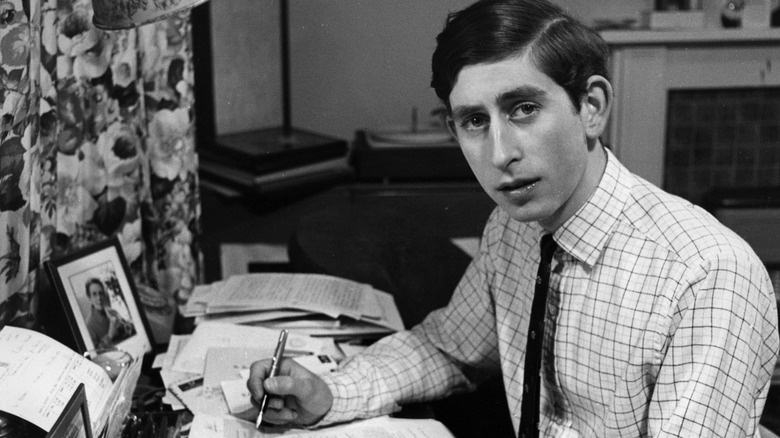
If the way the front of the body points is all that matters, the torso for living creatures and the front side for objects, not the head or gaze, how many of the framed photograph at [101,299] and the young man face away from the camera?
0

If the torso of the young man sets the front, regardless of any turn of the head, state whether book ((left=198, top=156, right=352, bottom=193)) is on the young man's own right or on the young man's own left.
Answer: on the young man's own right

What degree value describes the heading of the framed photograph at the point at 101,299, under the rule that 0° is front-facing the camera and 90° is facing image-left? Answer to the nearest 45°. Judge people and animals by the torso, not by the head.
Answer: approximately 0°

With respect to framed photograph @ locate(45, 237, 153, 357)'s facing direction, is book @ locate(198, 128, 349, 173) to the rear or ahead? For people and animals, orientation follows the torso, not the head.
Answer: to the rear

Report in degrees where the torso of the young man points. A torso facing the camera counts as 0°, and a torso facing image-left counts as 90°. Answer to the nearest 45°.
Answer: approximately 45°
